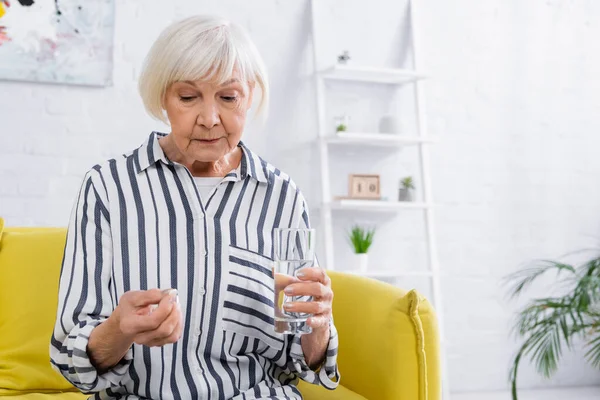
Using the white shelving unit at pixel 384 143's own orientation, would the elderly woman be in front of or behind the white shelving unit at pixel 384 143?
in front

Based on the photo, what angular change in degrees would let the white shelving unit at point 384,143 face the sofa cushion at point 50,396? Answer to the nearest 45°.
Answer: approximately 45° to its right

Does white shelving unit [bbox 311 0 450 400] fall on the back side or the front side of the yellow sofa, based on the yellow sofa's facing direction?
on the back side

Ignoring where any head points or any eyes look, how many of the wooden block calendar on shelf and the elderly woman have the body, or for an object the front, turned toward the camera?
2

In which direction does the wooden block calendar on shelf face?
toward the camera

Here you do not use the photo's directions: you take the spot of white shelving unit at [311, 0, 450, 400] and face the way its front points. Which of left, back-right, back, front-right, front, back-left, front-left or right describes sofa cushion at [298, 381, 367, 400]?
front

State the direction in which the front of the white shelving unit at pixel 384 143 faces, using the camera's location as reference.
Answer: facing the viewer

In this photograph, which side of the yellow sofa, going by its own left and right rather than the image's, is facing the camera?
front

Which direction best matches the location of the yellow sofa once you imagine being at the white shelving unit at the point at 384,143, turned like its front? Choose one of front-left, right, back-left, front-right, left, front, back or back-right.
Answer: front
